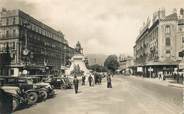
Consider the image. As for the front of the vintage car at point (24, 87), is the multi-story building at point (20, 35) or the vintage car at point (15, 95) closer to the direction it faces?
the vintage car

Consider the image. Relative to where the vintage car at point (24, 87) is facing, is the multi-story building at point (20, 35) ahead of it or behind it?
behind
